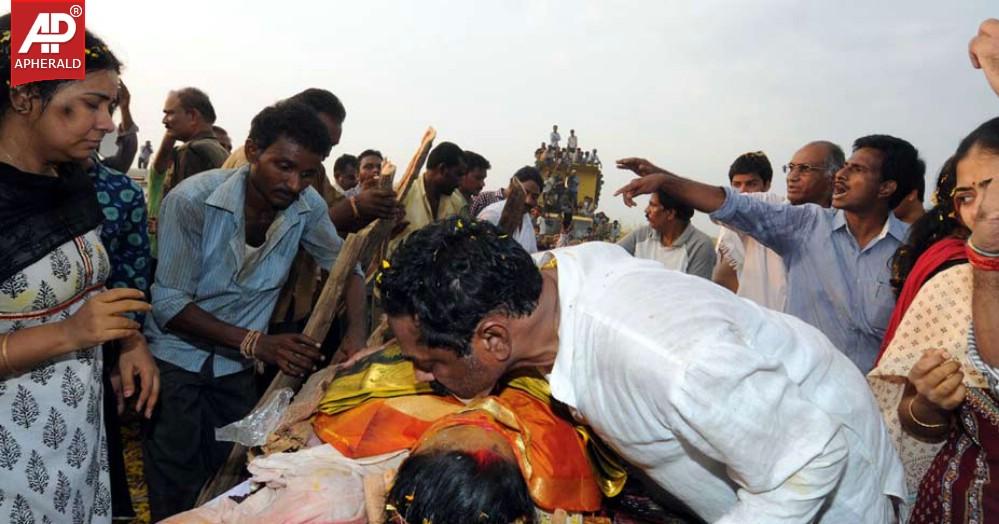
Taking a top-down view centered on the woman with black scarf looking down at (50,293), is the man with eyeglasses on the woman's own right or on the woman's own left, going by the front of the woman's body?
on the woman's own left

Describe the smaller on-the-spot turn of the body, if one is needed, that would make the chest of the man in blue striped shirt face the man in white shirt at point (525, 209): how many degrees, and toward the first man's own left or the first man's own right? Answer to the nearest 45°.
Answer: approximately 90° to the first man's own left

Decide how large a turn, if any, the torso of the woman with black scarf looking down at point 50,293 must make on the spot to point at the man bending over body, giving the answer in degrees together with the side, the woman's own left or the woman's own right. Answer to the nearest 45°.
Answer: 0° — they already face them

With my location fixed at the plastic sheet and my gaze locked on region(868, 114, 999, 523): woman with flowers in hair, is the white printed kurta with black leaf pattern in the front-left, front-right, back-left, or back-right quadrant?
back-right

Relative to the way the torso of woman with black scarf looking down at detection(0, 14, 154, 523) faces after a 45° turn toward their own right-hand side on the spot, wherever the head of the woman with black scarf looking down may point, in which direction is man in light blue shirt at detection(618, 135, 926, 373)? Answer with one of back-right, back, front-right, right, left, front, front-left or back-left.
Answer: left

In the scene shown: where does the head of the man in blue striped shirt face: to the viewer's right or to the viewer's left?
to the viewer's right

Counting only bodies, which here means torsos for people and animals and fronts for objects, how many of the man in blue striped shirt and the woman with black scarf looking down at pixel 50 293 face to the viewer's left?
0

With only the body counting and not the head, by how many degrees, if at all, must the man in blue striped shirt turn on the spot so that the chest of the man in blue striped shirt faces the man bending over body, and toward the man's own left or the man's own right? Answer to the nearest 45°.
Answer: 0° — they already face them

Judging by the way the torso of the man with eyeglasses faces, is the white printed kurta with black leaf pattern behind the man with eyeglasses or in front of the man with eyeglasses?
in front

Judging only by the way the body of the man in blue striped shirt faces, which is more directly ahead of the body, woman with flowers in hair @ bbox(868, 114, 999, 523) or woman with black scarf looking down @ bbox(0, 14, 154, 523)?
the woman with flowers in hair

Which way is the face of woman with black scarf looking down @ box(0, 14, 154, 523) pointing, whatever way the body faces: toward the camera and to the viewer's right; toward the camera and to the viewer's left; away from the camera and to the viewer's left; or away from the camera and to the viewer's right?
toward the camera and to the viewer's right

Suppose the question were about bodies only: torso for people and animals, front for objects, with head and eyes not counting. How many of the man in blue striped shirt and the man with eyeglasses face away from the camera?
0
